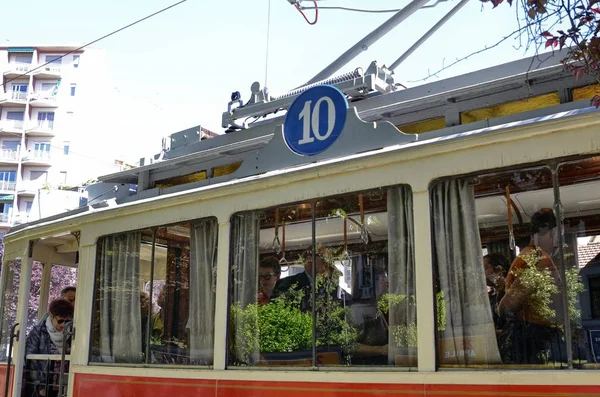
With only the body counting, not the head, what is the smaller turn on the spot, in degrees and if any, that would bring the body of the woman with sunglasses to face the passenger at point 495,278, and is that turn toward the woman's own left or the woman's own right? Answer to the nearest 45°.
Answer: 0° — they already face them

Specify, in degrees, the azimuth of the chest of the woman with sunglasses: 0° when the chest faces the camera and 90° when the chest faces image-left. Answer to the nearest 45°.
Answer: approximately 315°

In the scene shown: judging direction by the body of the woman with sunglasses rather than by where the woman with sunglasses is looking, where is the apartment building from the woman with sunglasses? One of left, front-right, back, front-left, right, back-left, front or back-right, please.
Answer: back-left

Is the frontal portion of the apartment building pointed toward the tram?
yes

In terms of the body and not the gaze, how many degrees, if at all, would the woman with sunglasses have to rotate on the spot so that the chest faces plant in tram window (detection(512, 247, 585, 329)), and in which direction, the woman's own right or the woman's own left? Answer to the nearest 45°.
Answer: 0° — they already face it

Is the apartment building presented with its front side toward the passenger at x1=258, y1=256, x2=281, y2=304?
yes

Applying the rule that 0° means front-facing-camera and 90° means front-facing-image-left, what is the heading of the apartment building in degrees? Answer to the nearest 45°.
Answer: approximately 0°

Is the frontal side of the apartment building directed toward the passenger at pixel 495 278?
yes
